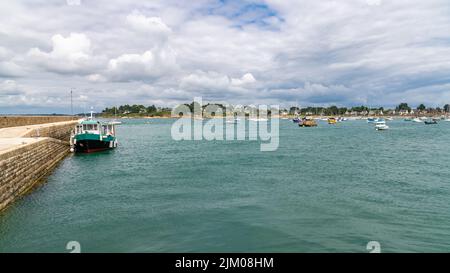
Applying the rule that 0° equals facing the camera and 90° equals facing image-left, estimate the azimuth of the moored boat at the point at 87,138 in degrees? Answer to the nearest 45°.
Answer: approximately 45°
